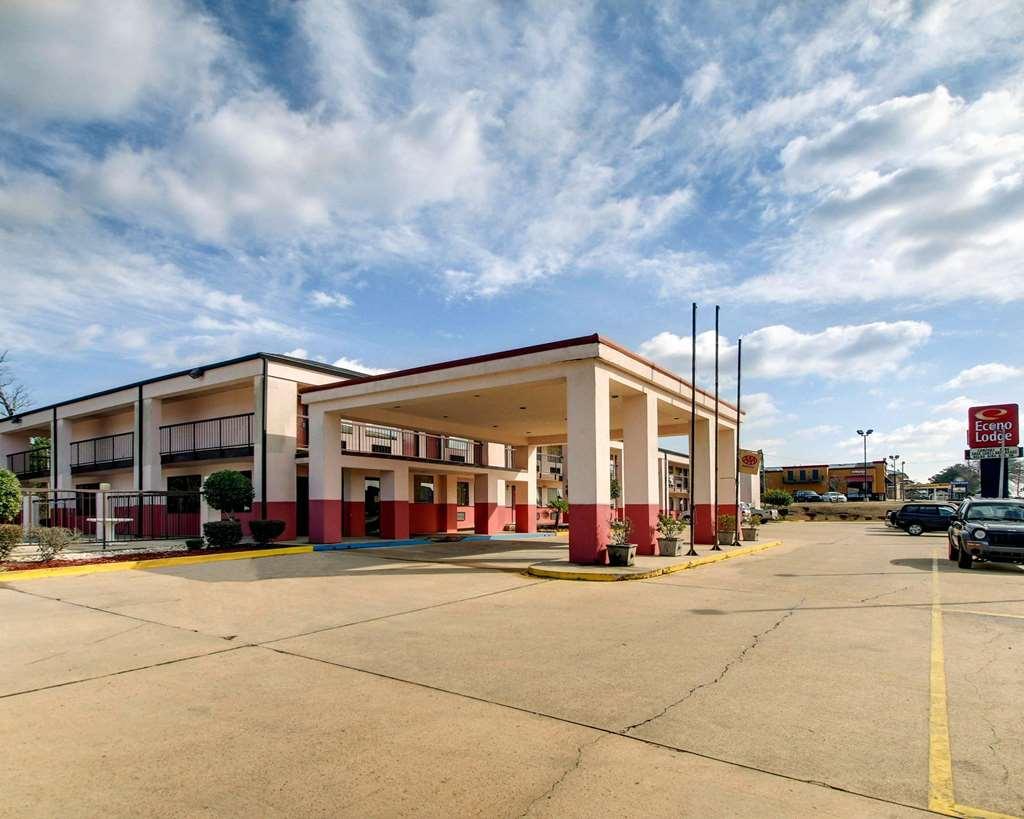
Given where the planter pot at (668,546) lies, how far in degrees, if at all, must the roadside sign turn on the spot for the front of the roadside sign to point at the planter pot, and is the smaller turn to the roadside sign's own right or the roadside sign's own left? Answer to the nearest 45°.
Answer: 0° — it already faces it

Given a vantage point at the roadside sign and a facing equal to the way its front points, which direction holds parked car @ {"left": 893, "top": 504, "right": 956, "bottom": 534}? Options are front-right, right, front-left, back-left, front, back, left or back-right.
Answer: front-right

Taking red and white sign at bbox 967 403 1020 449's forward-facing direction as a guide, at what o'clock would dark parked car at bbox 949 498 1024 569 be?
The dark parked car is roughly at 12 o'clock from the red and white sign.

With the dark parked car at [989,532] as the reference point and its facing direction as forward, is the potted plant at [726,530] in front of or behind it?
behind

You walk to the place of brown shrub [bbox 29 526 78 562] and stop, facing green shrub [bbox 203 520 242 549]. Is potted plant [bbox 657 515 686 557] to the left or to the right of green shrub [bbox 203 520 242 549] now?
right

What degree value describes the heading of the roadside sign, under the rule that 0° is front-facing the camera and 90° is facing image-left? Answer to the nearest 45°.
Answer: approximately 0°

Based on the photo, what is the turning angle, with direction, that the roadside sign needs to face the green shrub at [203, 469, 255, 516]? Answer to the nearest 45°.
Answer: approximately 45° to its right
